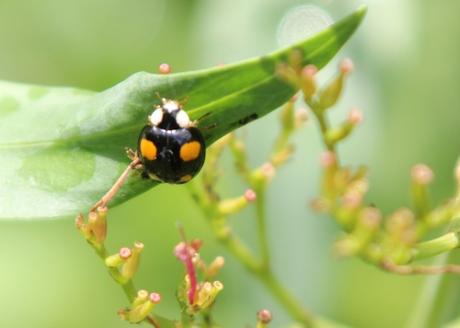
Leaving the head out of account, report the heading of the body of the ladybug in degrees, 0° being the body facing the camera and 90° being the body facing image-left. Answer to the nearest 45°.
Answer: approximately 180°
